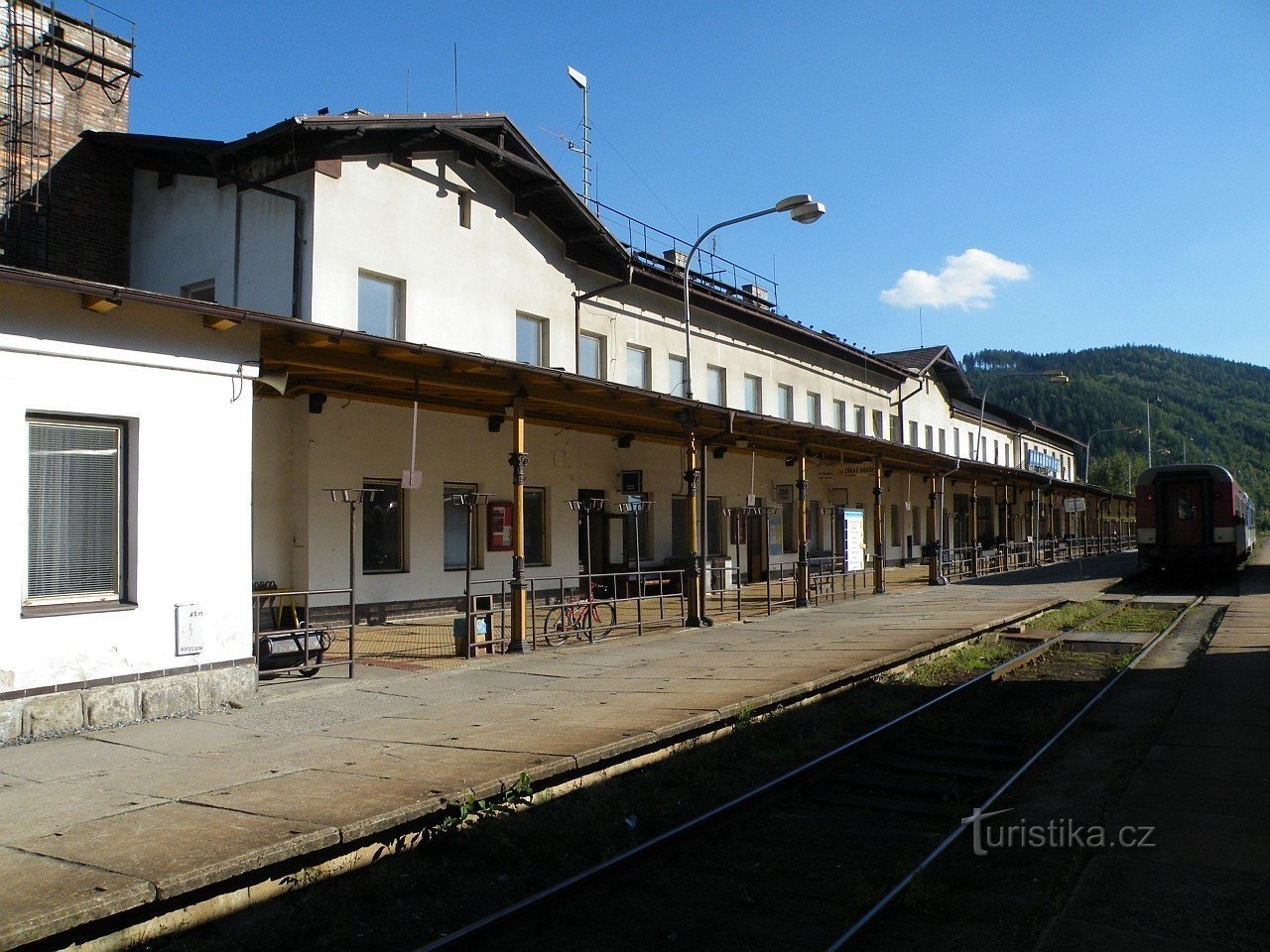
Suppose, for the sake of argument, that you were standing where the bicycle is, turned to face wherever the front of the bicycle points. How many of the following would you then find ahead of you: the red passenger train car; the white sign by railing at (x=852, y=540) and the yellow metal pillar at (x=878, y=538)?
3

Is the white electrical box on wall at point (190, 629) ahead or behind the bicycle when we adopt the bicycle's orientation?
behind

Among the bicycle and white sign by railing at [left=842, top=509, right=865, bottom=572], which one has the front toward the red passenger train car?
the bicycle

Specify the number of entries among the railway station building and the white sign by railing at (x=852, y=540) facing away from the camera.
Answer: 0

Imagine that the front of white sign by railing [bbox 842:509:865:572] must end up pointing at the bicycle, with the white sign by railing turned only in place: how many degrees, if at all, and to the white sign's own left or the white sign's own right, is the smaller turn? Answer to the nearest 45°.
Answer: approximately 90° to the white sign's own right

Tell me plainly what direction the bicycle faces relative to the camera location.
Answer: facing away from the viewer and to the right of the viewer

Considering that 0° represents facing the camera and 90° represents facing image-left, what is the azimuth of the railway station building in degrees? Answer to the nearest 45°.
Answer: approximately 315°

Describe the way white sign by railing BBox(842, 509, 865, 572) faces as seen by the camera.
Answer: facing the viewer and to the right of the viewer

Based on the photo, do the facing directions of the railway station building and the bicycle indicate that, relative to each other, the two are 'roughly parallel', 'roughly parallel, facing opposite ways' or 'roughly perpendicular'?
roughly perpendicular
